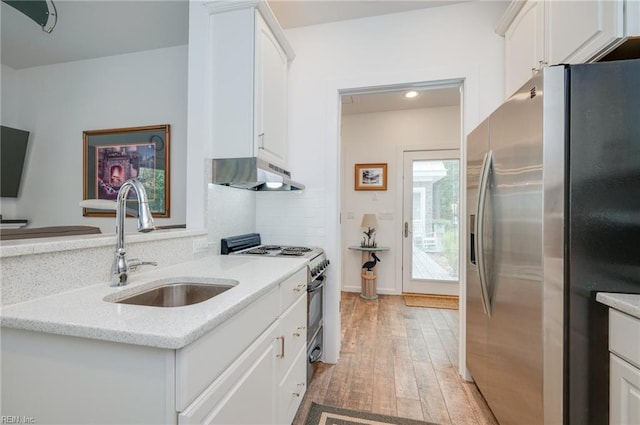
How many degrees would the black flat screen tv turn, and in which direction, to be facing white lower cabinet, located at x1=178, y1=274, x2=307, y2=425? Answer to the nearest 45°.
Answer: approximately 45° to its right

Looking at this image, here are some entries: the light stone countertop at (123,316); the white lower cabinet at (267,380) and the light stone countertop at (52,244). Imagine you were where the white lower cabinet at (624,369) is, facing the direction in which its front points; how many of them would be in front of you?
3

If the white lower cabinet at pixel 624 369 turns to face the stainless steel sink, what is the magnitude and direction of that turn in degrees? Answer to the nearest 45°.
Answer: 0° — it already faces it

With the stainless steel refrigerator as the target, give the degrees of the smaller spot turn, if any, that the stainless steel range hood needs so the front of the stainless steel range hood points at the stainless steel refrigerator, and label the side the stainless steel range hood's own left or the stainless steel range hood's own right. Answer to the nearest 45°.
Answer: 0° — it already faces it

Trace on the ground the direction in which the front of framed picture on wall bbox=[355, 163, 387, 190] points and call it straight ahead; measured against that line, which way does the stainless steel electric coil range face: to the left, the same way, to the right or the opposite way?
to the left

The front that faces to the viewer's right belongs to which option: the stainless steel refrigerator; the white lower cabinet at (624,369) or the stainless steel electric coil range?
the stainless steel electric coil range

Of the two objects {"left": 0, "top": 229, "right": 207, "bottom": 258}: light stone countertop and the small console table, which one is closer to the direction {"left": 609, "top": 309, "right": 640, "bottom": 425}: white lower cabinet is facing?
the light stone countertop

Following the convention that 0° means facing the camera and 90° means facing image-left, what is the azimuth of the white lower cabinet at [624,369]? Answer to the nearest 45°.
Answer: approximately 45°

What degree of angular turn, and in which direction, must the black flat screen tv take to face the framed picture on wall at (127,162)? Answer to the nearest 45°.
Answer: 0° — it already faces it

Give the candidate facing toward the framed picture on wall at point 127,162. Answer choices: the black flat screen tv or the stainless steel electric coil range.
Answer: the black flat screen tv

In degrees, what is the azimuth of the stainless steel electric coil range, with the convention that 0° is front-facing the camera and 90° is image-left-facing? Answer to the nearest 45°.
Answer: approximately 270°

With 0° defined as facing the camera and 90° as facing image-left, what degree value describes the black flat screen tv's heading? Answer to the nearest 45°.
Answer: approximately 315°

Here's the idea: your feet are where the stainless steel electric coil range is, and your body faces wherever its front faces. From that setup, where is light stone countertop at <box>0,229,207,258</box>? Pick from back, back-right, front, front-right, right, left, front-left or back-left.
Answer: back-right

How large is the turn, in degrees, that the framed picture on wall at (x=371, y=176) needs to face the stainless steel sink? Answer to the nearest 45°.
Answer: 0° — it already faces it
